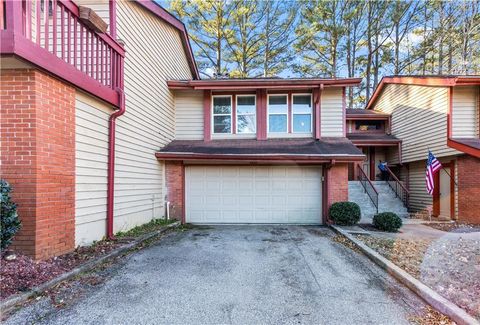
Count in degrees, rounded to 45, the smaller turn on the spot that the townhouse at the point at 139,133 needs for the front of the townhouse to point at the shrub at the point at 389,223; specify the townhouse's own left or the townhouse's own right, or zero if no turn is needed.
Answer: approximately 90° to the townhouse's own left

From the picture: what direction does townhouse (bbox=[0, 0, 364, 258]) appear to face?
toward the camera

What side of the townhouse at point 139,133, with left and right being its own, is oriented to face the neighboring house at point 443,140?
left

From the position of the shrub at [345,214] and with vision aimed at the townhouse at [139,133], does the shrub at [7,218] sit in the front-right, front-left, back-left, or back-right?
front-left

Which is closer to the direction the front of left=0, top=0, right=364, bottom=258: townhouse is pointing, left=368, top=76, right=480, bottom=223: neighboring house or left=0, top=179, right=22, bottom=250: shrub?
the shrub
